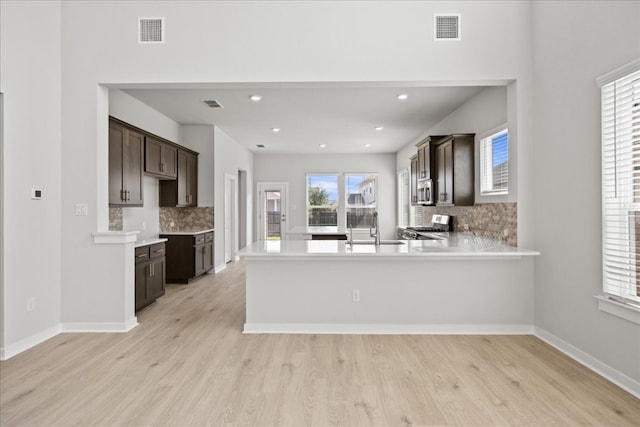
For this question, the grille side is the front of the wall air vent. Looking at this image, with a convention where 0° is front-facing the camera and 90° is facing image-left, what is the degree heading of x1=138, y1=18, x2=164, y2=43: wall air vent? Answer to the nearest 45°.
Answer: approximately 0°

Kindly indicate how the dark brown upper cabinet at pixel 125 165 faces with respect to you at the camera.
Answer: facing the viewer and to the right of the viewer

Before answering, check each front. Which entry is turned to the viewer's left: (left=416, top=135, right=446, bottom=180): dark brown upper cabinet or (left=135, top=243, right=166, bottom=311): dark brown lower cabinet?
the dark brown upper cabinet

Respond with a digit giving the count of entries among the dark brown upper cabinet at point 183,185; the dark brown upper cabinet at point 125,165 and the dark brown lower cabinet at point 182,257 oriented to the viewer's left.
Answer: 0

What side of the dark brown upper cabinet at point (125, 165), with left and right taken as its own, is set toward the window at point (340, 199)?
left

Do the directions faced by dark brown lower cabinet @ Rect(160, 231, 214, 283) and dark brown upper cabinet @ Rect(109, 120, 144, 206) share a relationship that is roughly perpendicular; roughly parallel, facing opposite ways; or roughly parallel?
roughly parallel

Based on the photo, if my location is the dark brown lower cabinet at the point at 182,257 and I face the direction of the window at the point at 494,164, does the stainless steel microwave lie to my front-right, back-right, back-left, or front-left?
front-left

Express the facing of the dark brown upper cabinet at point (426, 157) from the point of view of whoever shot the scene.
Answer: facing to the left of the viewer

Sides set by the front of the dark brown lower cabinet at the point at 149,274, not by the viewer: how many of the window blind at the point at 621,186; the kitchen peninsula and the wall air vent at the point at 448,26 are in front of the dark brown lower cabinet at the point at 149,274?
3

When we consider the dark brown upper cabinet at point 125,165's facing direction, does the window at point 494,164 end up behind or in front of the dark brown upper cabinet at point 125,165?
in front

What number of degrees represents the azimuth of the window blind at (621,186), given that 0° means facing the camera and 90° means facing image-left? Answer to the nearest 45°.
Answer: approximately 45°

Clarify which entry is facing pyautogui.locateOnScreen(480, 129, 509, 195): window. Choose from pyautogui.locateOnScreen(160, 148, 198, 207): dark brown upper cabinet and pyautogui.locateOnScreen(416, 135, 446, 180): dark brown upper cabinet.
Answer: pyautogui.locateOnScreen(160, 148, 198, 207): dark brown upper cabinet

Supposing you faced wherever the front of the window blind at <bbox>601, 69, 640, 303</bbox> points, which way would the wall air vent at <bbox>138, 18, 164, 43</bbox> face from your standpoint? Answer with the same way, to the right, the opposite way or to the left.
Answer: to the left

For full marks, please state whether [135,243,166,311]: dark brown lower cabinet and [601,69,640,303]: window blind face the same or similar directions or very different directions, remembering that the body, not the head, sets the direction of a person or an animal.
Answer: very different directions

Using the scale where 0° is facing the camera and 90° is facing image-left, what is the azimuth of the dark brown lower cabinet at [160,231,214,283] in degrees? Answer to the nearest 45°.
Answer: approximately 315°

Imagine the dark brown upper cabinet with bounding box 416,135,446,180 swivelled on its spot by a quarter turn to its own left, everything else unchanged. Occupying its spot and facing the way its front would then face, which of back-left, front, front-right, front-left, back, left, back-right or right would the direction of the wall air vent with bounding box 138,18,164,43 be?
front-right

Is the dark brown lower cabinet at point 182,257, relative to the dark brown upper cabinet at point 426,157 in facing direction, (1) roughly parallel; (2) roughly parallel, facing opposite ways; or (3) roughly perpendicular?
roughly parallel, facing opposite ways
